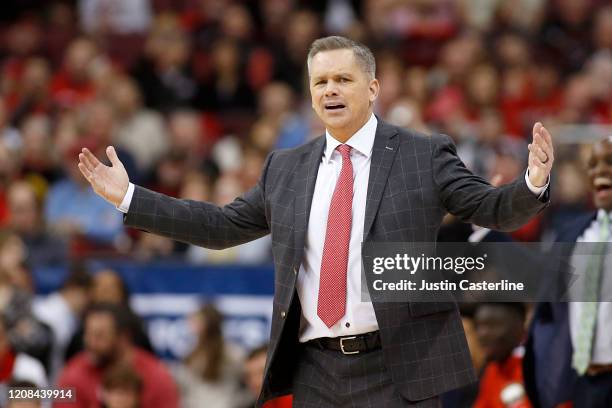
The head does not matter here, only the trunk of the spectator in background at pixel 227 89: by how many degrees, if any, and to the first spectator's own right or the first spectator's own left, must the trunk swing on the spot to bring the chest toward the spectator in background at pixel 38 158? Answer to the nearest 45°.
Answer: approximately 90° to the first spectator's own right

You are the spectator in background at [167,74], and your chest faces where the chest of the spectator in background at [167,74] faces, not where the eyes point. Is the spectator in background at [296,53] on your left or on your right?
on your left

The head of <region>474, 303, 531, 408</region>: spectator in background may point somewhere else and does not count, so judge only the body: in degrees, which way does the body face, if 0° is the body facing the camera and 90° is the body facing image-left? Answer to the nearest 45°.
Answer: approximately 45°

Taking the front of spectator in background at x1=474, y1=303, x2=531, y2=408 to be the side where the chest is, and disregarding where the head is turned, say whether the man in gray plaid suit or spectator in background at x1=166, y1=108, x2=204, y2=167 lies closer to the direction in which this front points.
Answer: the man in gray plaid suit

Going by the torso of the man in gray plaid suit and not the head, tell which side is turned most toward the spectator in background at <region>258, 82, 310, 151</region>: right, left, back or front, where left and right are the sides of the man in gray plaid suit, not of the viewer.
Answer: back

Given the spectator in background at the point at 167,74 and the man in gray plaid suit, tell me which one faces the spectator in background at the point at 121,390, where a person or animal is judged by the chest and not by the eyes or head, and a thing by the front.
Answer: the spectator in background at the point at 167,74

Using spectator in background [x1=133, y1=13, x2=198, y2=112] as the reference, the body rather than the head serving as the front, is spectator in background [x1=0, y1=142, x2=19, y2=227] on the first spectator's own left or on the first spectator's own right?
on the first spectator's own right

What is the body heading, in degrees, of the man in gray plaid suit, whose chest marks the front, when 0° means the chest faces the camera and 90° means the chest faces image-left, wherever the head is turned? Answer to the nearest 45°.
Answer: approximately 0°

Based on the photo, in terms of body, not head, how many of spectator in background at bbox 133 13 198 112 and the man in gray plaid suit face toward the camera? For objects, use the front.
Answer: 2
